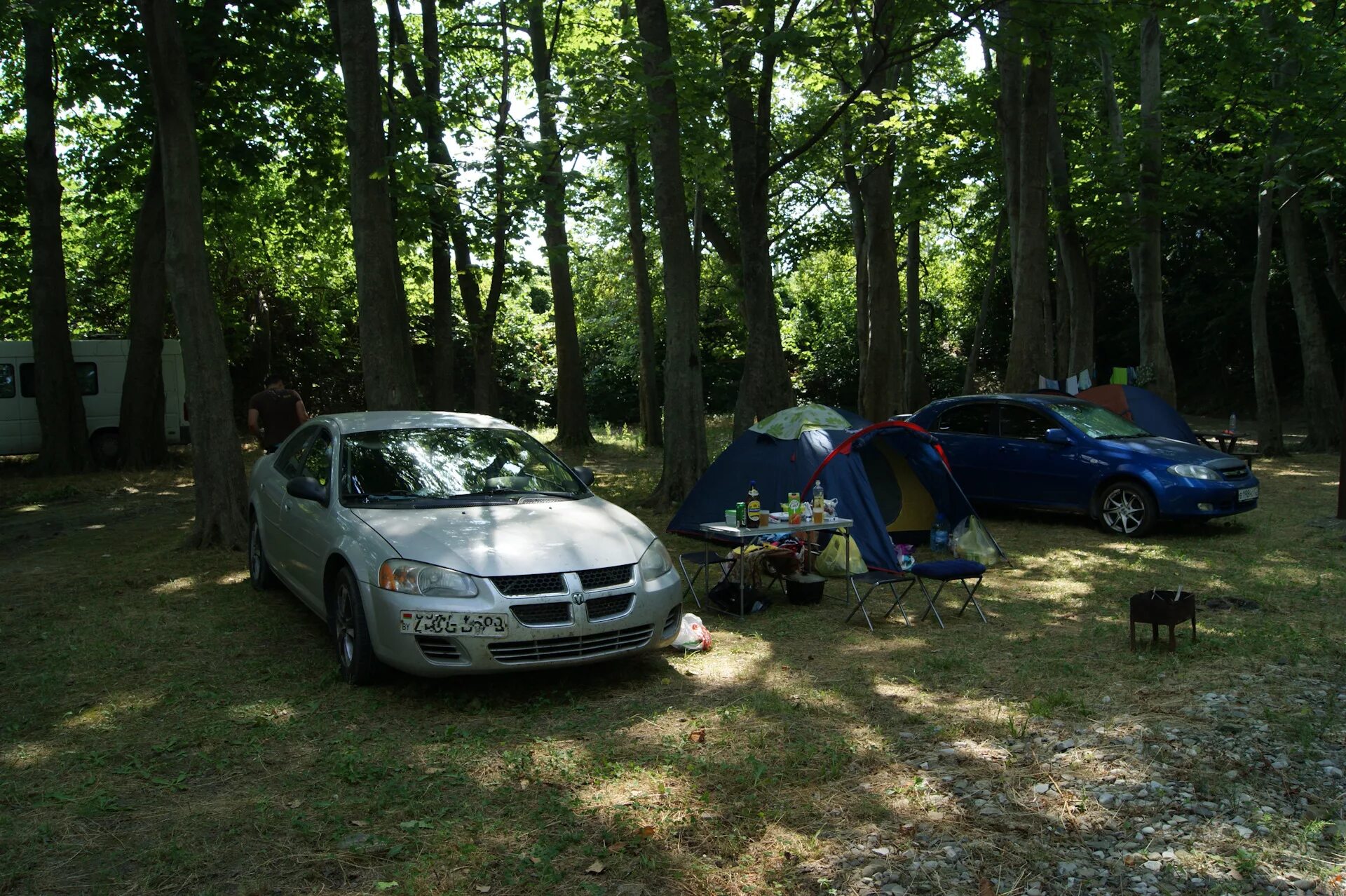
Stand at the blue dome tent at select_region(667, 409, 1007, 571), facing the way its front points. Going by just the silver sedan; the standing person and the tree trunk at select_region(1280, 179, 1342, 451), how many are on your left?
1

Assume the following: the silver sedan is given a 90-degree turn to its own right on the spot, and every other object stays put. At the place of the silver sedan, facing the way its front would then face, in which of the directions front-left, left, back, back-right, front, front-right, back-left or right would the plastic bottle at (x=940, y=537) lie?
back

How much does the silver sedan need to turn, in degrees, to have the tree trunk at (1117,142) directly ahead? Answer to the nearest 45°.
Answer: approximately 90° to its left

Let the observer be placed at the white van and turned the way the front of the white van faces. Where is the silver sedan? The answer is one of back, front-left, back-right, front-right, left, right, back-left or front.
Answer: left

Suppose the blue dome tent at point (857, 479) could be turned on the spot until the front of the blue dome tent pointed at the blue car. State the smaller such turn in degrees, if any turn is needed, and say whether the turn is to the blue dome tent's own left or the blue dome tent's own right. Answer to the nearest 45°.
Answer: approximately 90° to the blue dome tent's own left

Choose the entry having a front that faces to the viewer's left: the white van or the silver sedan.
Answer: the white van

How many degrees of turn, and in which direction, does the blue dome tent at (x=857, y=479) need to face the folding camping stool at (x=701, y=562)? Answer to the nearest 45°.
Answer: approximately 90° to its right

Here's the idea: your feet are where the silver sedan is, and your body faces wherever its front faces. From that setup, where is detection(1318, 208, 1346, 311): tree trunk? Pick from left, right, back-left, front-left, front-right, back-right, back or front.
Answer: left

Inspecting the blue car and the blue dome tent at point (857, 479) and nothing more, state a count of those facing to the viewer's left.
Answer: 0

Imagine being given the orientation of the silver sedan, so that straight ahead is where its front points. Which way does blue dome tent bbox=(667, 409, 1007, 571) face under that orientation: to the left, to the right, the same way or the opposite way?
the same way

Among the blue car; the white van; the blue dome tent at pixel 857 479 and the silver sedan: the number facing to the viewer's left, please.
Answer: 1

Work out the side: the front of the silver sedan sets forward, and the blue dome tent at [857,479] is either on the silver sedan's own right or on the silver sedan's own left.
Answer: on the silver sedan's own left

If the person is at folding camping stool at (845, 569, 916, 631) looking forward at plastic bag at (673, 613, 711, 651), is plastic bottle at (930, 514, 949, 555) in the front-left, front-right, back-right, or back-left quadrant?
back-right

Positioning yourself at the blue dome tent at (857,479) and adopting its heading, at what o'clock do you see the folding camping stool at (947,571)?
The folding camping stool is roughly at 1 o'clock from the blue dome tent.

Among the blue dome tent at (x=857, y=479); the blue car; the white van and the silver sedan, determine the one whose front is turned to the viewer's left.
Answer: the white van

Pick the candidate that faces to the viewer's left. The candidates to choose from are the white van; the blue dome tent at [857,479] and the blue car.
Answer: the white van

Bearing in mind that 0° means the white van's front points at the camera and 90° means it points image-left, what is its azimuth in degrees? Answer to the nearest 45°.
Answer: approximately 90°

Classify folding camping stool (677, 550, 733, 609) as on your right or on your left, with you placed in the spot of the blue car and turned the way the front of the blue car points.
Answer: on your right

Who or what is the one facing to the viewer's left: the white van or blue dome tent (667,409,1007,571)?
the white van

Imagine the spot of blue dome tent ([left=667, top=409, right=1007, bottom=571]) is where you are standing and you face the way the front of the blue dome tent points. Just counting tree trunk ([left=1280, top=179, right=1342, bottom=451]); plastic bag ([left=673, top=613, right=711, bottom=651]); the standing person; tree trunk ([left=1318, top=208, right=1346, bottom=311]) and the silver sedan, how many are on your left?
2

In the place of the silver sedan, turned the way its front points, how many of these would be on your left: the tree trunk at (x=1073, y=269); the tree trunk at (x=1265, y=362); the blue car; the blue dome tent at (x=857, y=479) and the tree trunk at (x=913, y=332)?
5

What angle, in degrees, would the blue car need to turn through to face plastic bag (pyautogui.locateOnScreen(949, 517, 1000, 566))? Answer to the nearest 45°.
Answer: approximately 90° to its right
